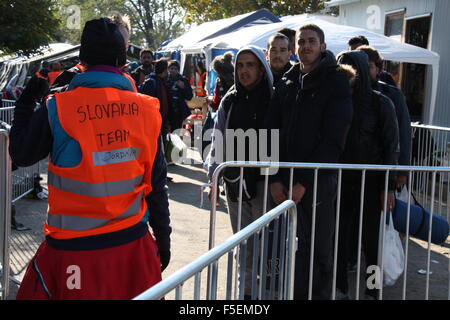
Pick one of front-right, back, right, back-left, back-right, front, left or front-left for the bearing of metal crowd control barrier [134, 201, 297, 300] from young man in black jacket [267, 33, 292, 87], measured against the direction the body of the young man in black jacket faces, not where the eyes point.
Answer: front

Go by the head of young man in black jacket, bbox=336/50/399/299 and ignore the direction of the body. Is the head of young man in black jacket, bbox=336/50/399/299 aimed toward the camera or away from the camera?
away from the camera

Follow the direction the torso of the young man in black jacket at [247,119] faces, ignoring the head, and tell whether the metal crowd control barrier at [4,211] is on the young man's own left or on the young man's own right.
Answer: on the young man's own right

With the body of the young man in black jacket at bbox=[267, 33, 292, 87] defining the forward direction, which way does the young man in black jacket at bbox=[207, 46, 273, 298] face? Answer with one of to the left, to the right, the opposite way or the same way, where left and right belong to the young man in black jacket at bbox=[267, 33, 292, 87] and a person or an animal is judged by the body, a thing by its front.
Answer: the same way

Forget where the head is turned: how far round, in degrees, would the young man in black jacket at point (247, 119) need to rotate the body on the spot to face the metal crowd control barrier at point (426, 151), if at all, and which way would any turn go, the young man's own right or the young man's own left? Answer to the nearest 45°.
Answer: approximately 135° to the young man's own left

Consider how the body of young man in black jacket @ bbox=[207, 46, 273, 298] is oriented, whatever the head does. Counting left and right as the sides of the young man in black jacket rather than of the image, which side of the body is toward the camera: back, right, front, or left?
front

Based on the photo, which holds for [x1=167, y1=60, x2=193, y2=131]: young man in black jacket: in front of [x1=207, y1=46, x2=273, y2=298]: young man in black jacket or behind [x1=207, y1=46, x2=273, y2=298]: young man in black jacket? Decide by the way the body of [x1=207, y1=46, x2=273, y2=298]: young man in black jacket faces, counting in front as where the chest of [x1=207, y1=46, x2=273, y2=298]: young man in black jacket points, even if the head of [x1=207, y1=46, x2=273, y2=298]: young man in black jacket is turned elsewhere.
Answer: behind

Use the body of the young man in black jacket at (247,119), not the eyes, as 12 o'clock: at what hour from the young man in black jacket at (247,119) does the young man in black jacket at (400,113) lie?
the young man in black jacket at (400,113) is roughly at 8 o'clock from the young man in black jacket at (247,119).

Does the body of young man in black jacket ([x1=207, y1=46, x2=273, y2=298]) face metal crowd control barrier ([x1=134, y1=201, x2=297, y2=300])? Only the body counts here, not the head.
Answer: yes

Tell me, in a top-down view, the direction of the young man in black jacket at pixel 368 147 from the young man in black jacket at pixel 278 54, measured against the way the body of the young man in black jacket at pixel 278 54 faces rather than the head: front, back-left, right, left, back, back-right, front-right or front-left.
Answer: front-left

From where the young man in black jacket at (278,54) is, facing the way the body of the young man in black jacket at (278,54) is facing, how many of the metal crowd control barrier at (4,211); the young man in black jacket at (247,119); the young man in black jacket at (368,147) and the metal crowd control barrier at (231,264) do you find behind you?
0

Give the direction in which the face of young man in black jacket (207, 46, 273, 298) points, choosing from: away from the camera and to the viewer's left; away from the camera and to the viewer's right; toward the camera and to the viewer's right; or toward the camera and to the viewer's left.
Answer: toward the camera and to the viewer's left

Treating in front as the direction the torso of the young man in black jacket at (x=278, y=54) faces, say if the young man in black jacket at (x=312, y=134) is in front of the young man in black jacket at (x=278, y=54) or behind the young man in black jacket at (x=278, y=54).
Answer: in front

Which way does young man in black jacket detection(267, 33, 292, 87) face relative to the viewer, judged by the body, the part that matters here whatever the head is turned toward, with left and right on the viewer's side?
facing the viewer

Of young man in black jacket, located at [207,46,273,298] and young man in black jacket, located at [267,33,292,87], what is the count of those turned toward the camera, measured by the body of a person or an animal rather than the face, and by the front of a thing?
2

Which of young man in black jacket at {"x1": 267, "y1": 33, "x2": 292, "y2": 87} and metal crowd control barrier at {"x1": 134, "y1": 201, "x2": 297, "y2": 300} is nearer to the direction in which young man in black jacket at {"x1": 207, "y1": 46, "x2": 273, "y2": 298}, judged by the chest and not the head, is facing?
the metal crowd control barrier

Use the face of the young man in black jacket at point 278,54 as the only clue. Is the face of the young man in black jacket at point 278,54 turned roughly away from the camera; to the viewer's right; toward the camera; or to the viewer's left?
toward the camera
